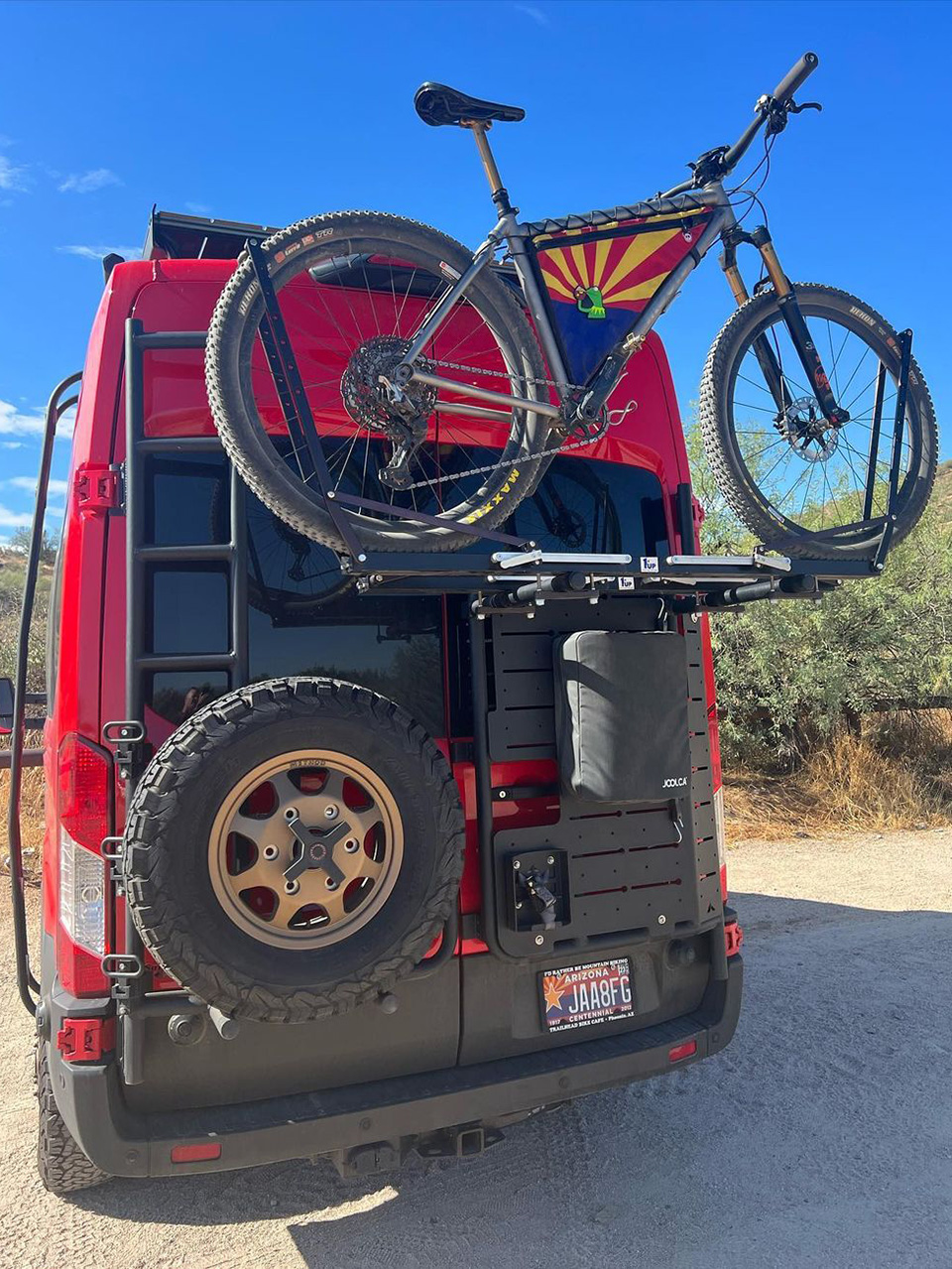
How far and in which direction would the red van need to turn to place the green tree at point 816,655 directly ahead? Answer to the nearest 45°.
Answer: approximately 45° to its right

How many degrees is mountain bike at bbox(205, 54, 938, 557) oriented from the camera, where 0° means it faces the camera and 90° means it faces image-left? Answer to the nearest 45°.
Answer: approximately 225°

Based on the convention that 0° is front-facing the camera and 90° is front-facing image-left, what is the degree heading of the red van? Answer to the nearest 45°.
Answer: approximately 180°
